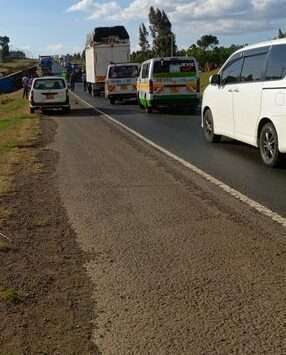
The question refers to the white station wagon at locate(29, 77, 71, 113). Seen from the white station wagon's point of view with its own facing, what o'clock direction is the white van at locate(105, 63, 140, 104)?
The white van is roughly at 1 o'clock from the white station wagon.

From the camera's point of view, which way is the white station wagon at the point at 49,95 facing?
away from the camera

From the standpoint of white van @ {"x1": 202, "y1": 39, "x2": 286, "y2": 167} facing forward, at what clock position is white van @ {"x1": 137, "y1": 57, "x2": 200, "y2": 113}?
white van @ {"x1": 137, "y1": 57, "x2": 200, "y2": 113} is roughly at 1 o'clock from white van @ {"x1": 202, "y1": 39, "x2": 286, "y2": 167}.

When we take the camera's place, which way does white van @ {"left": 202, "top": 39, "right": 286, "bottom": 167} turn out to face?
facing away from the viewer and to the left of the viewer
